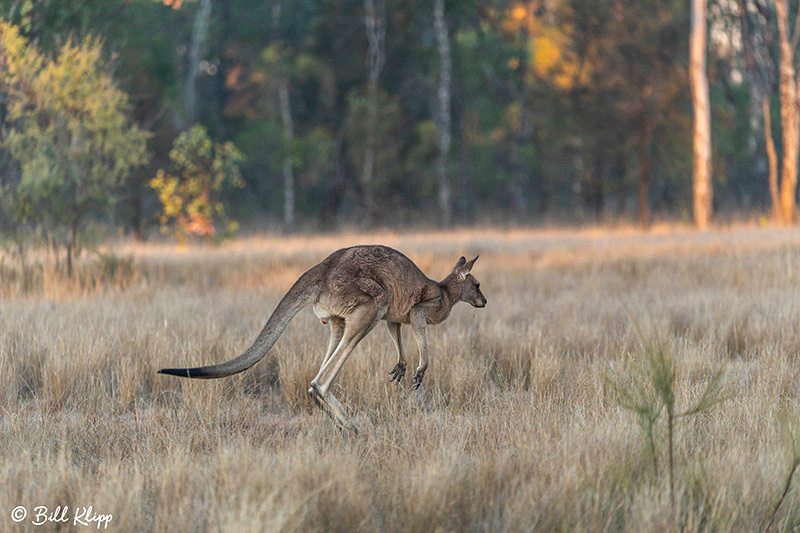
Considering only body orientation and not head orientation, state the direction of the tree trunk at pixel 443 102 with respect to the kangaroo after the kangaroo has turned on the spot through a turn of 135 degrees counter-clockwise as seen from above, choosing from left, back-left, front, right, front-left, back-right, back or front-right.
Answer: front-right

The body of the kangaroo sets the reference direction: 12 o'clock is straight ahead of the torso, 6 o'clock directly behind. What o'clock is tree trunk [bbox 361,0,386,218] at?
The tree trunk is roughly at 9 o'clock from the kangaroo.

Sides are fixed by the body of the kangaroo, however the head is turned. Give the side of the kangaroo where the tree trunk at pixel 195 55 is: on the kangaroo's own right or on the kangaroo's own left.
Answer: on the kangaroo's own left

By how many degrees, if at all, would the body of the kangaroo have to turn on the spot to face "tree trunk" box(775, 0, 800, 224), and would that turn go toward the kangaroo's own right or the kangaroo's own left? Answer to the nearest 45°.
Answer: approximately 45° to the kangaroo's own left

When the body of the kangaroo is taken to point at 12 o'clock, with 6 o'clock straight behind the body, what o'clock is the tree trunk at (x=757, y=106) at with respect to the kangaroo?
The tree trunk is roughly at 10 o'clock from the kangaroo.

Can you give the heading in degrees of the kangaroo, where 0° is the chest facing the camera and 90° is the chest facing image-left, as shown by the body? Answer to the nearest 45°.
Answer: approximately 270°

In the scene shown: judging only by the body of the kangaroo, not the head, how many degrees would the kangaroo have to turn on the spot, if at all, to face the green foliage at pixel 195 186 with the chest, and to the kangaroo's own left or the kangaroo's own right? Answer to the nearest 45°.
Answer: approximately 90° to the kangaroo's own left

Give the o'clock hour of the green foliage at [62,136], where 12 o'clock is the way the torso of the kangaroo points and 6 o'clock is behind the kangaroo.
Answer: The green foliage is roughly at 8 o'clock from the kangaroo.
